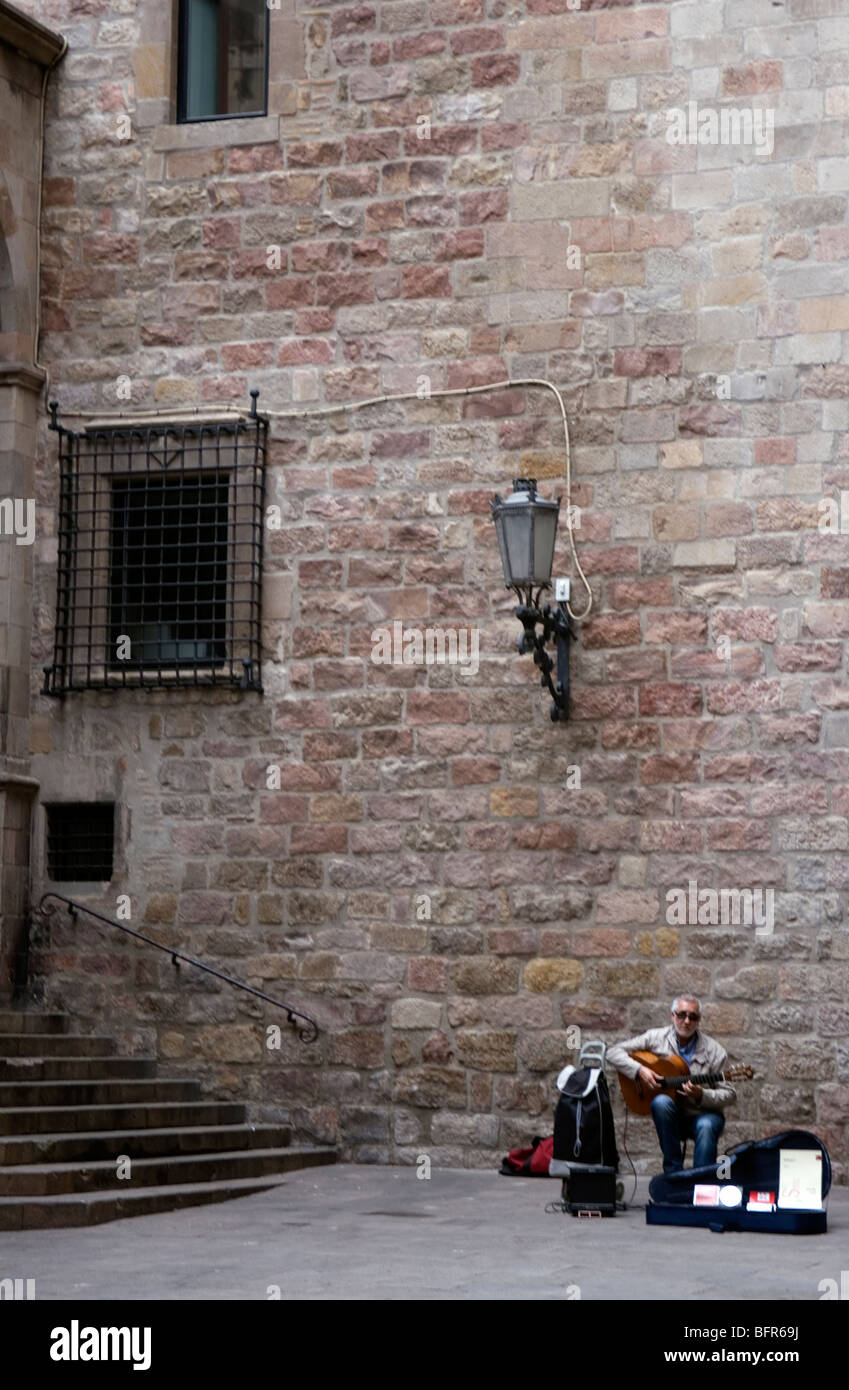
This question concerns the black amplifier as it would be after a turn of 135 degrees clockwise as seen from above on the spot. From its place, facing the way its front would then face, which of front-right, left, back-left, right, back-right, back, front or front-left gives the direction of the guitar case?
back

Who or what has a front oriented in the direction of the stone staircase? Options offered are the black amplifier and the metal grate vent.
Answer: the metal grate vent

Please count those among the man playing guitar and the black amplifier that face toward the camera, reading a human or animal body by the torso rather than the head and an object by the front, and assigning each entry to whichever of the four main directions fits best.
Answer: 2

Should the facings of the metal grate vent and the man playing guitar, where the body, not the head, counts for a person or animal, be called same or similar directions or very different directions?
same or similar directions

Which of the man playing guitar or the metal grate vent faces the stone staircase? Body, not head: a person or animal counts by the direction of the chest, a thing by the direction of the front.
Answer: the metal grate vent

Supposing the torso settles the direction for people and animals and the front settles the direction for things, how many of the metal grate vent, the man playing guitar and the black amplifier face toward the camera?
3

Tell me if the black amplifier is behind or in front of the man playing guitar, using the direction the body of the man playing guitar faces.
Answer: in front

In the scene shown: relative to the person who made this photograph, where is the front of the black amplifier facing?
facing the viewer

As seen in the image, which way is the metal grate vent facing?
toward the camera

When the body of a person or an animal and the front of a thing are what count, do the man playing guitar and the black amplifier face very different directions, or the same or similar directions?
same or similar directions

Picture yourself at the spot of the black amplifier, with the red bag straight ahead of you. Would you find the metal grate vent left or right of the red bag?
left

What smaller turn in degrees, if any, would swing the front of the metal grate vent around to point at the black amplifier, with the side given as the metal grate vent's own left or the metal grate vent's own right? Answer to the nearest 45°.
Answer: approximately 45° to the metal grate vent's own left
